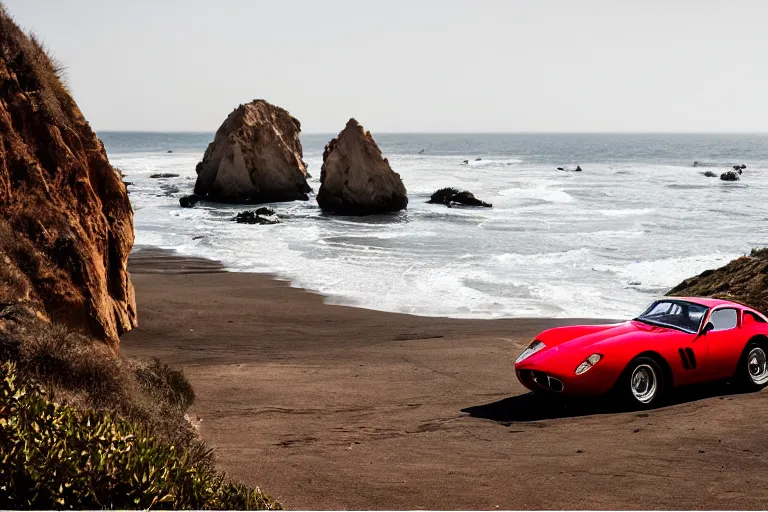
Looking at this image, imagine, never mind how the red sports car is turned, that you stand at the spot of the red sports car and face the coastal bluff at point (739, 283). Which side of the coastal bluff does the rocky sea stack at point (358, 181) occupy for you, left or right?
left

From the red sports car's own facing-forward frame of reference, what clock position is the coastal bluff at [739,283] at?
The coastal bluff is roughly at 5 o'clock from the red sports car.

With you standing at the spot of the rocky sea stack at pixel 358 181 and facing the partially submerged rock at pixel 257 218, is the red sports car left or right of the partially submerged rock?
left

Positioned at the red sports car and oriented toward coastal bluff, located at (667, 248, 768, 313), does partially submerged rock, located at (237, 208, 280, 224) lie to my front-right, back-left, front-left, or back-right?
front-left

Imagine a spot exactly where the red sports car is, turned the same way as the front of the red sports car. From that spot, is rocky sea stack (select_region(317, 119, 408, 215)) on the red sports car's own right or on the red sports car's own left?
on the red sports car's own right

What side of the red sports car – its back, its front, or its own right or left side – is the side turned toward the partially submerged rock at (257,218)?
right

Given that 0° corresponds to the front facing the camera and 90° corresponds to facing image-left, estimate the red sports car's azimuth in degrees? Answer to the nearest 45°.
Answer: approximately 45°
